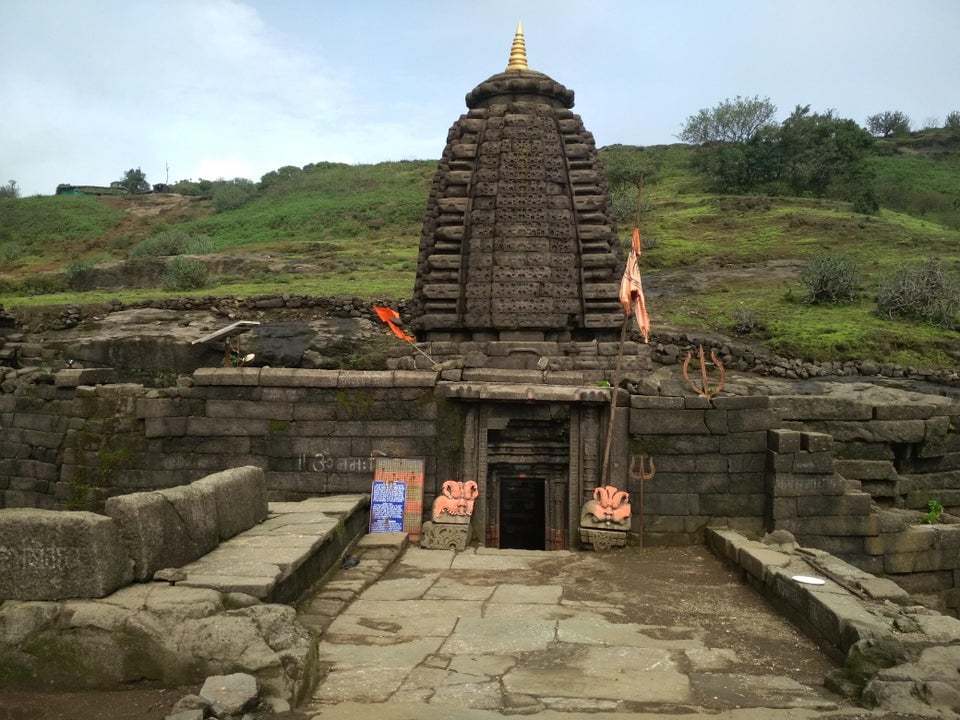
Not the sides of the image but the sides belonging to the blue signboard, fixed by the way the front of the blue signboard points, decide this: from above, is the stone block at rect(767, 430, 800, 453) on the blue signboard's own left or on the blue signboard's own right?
on the blue signboard's own left

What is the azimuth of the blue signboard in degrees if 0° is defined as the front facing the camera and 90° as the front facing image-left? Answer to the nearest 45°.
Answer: approximately 0°

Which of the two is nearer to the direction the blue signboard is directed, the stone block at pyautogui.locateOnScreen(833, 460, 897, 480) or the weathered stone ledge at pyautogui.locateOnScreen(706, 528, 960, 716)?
the weathered stone ledge

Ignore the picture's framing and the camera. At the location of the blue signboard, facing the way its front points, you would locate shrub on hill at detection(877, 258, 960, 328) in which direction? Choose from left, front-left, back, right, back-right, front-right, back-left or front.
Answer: back-left

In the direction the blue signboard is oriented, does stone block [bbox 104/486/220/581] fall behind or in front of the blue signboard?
in front

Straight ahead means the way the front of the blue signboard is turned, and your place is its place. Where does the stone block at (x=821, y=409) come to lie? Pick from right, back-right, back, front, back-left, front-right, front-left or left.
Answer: left

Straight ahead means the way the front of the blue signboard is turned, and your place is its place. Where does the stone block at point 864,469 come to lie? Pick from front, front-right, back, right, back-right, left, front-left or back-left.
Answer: left

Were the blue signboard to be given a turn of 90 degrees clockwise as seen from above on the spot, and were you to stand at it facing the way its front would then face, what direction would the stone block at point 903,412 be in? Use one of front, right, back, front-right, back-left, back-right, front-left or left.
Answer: back

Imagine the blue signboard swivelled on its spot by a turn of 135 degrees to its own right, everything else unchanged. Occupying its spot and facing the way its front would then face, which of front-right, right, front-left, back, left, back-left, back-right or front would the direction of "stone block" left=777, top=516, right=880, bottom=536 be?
back-right

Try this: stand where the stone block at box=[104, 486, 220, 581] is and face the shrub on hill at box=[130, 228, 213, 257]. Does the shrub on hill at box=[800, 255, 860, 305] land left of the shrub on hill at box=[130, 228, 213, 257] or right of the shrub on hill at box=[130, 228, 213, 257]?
right

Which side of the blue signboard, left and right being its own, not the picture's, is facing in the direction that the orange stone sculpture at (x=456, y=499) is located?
left

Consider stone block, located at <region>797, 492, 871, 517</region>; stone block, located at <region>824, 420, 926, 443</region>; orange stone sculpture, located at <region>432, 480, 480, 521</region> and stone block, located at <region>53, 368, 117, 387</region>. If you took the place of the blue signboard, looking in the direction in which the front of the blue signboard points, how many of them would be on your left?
3
